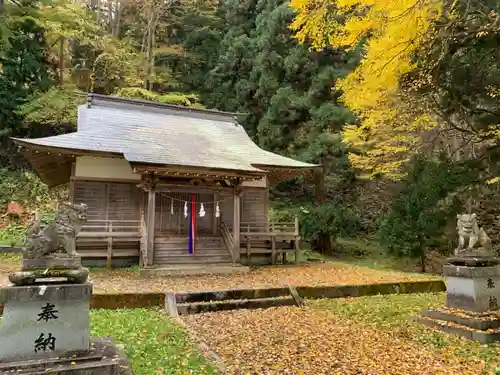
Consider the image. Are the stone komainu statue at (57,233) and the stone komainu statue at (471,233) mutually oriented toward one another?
yes

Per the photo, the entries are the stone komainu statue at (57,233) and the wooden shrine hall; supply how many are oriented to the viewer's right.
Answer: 1

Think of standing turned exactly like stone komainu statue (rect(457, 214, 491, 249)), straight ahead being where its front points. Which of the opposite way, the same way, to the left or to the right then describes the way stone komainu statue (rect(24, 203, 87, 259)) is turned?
the opposite way

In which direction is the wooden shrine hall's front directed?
toward the camera

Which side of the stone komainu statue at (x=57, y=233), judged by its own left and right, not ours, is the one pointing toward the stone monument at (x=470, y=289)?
front

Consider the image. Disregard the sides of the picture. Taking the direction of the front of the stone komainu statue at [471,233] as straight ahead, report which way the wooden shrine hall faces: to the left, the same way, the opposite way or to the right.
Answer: to the left

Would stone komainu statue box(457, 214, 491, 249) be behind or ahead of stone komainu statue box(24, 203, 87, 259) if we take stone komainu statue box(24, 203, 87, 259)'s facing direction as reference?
ahead

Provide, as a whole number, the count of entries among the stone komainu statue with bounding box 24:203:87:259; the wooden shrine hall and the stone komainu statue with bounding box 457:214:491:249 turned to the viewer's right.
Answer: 1

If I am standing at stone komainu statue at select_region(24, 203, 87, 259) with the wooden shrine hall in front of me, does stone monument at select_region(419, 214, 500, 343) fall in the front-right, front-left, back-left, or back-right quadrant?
front-right

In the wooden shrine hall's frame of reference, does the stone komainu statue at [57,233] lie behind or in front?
in front

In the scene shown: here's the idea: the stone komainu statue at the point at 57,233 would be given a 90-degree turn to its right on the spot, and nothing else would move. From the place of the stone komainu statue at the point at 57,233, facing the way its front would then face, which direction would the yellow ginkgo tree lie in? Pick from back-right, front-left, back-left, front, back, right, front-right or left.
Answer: left

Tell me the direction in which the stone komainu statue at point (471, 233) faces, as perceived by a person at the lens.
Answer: facing the viewer and to the left of the viewer

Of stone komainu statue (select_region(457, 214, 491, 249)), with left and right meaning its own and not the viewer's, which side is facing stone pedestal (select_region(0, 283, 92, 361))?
front

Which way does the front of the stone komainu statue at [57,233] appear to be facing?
to the viewer's right
